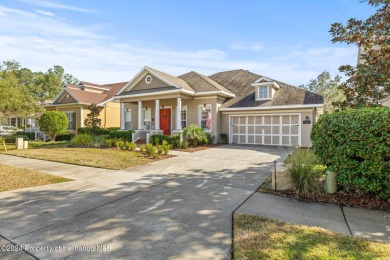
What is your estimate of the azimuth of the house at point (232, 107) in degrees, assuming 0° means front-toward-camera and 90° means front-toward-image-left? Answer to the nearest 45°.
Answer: approximately 0°

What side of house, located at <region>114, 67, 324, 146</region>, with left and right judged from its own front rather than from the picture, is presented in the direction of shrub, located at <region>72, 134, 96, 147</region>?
right

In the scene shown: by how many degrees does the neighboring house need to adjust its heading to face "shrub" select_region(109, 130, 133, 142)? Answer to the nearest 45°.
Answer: approximately 45° to its left

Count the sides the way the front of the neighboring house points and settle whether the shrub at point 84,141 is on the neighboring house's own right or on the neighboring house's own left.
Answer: on the neighboring house's own left
